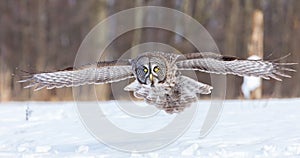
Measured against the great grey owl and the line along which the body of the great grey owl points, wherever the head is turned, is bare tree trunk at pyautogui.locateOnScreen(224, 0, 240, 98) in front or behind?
behind

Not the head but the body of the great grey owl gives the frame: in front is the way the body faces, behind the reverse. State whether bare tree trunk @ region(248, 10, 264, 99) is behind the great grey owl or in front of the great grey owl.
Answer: behind

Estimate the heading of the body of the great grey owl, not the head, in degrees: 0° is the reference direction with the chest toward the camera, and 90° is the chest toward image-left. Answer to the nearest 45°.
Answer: approximately 0°
